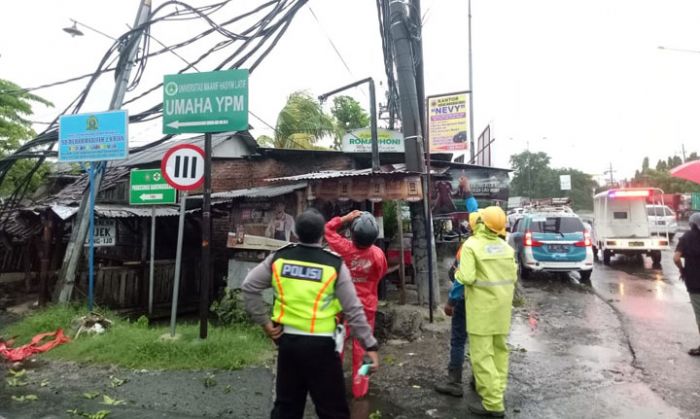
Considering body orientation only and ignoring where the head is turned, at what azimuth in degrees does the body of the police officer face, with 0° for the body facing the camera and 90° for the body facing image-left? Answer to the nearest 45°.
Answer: approximately 180°

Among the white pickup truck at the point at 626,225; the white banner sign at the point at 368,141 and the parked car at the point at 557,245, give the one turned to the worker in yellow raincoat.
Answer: the white banner sign

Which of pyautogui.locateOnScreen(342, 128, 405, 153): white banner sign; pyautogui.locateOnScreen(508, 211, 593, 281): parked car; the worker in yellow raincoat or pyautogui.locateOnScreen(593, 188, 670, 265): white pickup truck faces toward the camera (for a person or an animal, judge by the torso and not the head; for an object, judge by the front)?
the white banner sign

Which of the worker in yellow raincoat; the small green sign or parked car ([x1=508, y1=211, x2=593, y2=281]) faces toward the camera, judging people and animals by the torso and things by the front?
the small green sign

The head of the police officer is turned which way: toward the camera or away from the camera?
away from the camera

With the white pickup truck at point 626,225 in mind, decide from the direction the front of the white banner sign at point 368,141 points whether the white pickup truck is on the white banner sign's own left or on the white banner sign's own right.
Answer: on the white banner sign's own left

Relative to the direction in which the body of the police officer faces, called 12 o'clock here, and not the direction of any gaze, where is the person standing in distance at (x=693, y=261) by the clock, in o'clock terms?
The person standing in distance is roughly at 2 o'clock from the police officer.

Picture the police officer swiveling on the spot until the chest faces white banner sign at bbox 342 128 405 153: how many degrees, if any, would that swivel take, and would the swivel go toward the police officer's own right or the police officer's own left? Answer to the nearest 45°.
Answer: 0° — they already face it

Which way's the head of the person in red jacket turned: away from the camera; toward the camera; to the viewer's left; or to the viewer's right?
away from the camera

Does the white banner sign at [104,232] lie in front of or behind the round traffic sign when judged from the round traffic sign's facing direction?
behind

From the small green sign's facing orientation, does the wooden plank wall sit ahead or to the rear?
to the rear

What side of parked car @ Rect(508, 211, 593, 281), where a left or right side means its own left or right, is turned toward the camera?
back

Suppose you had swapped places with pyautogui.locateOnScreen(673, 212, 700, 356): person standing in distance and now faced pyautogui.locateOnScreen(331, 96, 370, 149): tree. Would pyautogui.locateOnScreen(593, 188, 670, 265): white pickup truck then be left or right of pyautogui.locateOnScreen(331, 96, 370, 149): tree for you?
right
